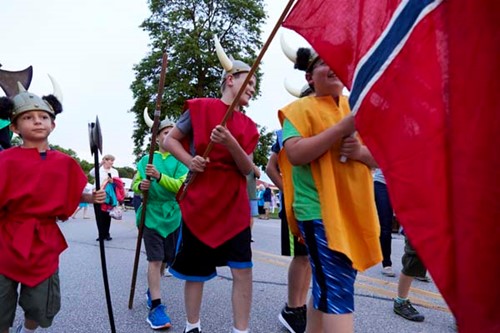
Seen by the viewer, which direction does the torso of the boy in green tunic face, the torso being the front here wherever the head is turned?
toward the camera

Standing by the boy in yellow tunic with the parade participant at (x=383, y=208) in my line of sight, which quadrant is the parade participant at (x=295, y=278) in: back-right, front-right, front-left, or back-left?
front-left

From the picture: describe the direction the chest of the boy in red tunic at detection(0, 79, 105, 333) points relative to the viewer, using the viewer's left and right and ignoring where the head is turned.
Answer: facing the viewer

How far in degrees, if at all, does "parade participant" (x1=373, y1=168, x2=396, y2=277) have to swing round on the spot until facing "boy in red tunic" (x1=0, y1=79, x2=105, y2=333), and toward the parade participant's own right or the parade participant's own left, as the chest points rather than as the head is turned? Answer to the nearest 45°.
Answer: approximately 90° to the parade participant's own right

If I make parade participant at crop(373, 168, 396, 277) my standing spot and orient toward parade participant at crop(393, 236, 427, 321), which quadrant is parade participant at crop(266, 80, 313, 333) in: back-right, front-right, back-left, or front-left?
front-right

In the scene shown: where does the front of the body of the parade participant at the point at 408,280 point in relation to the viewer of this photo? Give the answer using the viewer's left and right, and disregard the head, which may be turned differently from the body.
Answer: facing the viewer and to the right of the viewer

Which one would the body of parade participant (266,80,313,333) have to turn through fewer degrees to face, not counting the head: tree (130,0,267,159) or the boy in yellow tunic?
the boy in yellow tunic

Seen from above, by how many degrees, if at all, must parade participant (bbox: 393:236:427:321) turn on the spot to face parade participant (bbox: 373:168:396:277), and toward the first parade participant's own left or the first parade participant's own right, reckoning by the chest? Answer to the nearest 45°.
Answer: approximately 135° to the first parade participant's own left

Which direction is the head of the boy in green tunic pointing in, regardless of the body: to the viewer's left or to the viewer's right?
to the viewer's right

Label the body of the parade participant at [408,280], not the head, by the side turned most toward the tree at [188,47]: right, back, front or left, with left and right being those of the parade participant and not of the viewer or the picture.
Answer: back
